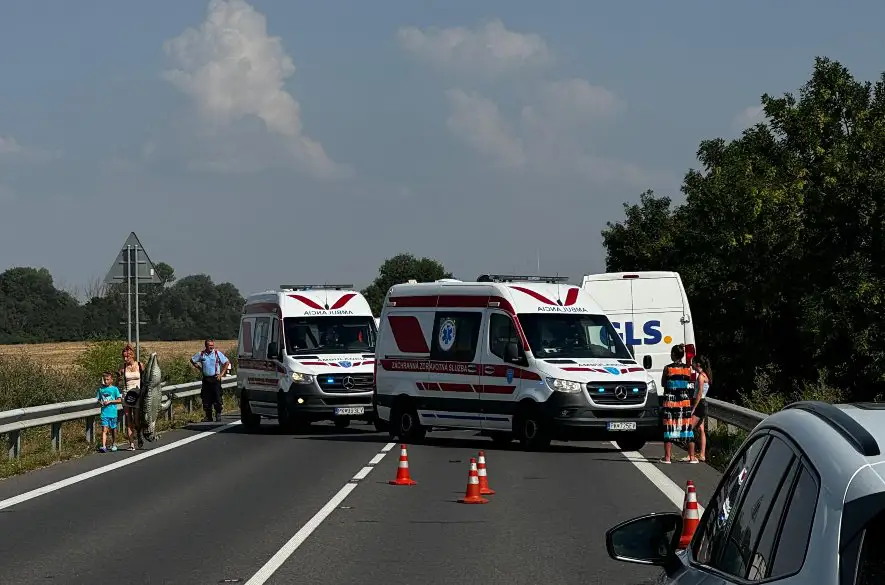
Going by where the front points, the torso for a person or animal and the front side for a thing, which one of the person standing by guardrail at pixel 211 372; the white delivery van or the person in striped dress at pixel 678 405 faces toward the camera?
the person standing by guardrail

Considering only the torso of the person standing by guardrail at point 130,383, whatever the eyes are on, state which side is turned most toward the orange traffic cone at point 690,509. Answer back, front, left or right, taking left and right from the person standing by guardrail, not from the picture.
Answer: front

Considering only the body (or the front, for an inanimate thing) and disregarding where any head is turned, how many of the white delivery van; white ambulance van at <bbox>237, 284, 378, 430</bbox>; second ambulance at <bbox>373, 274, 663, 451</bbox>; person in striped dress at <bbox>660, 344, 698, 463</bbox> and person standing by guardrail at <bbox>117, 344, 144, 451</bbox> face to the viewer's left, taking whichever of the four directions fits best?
0

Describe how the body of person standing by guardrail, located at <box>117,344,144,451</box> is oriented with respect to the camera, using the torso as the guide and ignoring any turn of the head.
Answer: toward the camera

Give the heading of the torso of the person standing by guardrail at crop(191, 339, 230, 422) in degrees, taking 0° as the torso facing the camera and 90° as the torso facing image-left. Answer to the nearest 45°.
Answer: approximately 0°

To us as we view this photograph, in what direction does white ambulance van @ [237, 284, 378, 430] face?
facing the viewer and to the right of the viewer

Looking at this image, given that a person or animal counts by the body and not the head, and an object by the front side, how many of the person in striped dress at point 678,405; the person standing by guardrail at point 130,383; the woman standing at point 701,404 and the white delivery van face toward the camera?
1

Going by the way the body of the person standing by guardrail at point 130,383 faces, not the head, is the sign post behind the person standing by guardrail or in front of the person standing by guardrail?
behind

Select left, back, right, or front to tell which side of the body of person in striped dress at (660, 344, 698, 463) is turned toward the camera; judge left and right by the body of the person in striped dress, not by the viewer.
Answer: back

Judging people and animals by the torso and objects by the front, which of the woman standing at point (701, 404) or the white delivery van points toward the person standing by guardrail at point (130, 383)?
the woman standing

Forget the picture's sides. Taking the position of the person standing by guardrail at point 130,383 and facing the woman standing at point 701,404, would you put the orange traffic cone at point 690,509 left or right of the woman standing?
right

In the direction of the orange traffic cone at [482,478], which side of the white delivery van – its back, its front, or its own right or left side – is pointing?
back

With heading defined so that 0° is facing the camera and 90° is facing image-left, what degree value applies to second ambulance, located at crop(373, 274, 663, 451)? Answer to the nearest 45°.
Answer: approximately 315°
